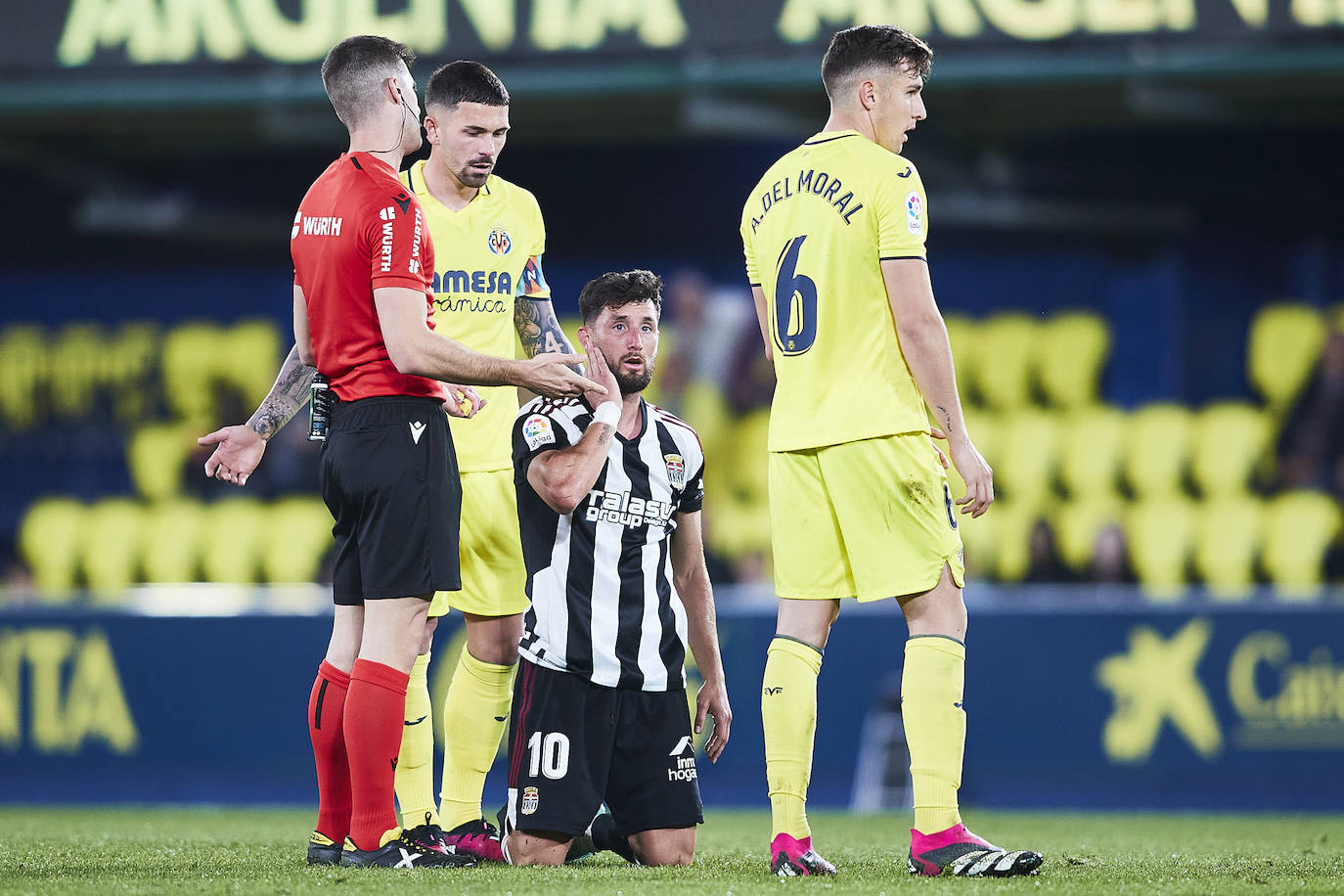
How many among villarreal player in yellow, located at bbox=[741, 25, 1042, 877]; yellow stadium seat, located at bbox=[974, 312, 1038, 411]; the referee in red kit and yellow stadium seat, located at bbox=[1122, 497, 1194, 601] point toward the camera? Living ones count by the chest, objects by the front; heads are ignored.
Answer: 2

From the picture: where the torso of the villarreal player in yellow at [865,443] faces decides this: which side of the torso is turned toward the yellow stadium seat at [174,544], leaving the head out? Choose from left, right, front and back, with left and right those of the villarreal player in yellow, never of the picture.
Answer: left

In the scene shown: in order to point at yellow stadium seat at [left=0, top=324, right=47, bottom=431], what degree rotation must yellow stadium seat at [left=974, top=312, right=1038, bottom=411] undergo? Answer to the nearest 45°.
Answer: approximately 90° to its right

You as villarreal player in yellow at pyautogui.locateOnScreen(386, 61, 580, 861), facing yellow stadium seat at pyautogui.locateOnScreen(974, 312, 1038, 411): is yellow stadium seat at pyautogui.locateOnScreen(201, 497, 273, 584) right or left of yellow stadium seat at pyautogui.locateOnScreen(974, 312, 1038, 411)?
left

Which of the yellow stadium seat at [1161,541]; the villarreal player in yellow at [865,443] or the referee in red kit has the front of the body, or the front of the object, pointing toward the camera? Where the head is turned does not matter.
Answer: the yellow stadium seat

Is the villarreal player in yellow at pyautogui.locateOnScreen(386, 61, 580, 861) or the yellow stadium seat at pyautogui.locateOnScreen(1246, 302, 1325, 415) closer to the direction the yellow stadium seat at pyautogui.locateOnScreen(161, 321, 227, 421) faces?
the villarreal player in yellow

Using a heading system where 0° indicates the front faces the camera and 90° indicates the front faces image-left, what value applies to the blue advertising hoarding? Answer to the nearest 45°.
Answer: approximately 0°

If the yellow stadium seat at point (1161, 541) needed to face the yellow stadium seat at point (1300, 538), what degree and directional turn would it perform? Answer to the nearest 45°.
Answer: approximately 90° to its left

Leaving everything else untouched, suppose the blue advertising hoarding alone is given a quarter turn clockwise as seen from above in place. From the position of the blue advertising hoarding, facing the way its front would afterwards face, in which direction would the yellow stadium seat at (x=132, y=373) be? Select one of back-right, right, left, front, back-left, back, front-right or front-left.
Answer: front-right

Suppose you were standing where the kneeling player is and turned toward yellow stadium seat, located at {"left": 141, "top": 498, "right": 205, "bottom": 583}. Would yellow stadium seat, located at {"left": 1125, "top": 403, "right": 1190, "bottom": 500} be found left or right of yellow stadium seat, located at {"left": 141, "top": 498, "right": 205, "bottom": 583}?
right

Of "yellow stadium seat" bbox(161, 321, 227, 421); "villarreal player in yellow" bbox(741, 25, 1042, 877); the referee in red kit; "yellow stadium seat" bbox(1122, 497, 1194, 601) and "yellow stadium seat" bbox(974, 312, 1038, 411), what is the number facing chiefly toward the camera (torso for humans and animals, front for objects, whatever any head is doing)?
3

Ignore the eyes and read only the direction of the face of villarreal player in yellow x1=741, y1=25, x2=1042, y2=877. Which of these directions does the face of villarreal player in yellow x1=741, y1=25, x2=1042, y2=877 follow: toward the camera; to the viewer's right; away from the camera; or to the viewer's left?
to the viewer's right

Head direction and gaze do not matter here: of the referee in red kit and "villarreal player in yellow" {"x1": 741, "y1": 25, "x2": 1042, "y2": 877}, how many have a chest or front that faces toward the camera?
0

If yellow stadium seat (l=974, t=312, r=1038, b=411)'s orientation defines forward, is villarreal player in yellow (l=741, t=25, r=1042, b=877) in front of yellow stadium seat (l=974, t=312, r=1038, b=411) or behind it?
in front

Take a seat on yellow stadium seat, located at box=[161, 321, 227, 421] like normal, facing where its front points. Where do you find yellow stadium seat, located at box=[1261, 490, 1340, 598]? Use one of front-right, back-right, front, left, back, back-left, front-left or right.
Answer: front-left

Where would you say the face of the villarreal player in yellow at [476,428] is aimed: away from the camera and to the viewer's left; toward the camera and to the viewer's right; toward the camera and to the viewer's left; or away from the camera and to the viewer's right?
toward the camera and to the viewer's right

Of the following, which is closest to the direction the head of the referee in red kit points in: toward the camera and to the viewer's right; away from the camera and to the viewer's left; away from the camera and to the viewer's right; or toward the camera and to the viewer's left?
away from the camera and to the viewer's right
